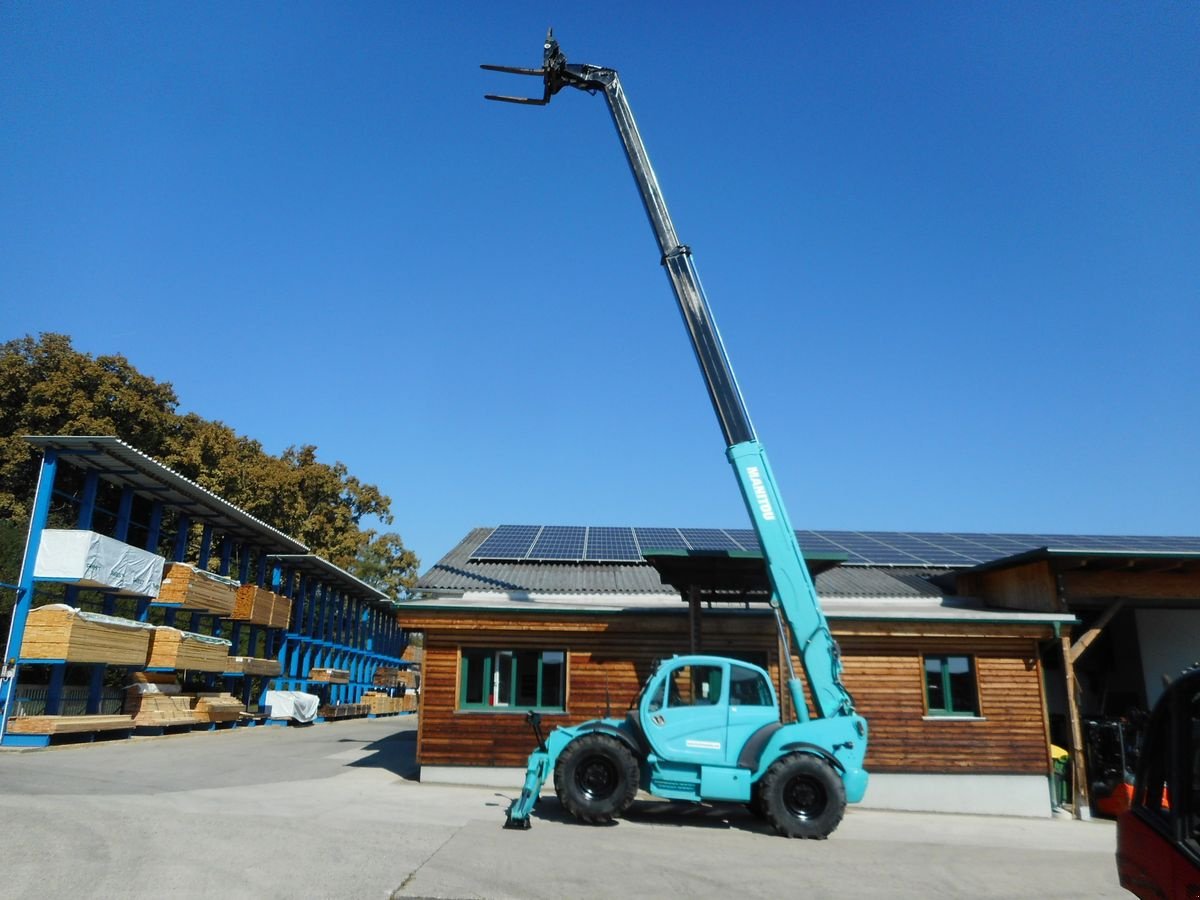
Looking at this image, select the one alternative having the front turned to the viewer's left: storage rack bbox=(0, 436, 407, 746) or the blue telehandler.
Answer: the blue telehandler

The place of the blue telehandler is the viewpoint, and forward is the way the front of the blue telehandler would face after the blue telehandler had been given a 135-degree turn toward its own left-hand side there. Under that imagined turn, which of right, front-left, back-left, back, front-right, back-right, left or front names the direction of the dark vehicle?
front-right

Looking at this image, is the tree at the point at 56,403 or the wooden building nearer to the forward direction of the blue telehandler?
the tree

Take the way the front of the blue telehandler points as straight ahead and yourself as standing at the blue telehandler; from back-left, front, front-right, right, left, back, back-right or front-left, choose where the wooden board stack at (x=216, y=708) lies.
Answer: front-right

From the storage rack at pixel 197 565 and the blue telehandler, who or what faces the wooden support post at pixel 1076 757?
the storage rack

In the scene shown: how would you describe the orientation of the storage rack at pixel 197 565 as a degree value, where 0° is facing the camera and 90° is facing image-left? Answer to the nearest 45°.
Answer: approximately 315°

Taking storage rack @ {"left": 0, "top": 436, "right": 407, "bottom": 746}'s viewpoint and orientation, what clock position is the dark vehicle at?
The dark vehicle is roughly at 1 o'clock from the storage rack.

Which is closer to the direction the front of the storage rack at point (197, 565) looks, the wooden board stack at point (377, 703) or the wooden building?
the wooden building

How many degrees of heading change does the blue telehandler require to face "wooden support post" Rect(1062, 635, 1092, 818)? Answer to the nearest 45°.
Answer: approximately 135° to its right

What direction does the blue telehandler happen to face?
to the viewer's left

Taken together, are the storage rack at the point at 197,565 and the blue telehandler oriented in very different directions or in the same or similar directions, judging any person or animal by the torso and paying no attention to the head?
very different directions

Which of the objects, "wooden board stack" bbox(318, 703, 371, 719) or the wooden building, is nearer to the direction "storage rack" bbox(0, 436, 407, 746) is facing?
the wooden building

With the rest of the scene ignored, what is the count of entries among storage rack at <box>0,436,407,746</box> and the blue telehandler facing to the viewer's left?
1
